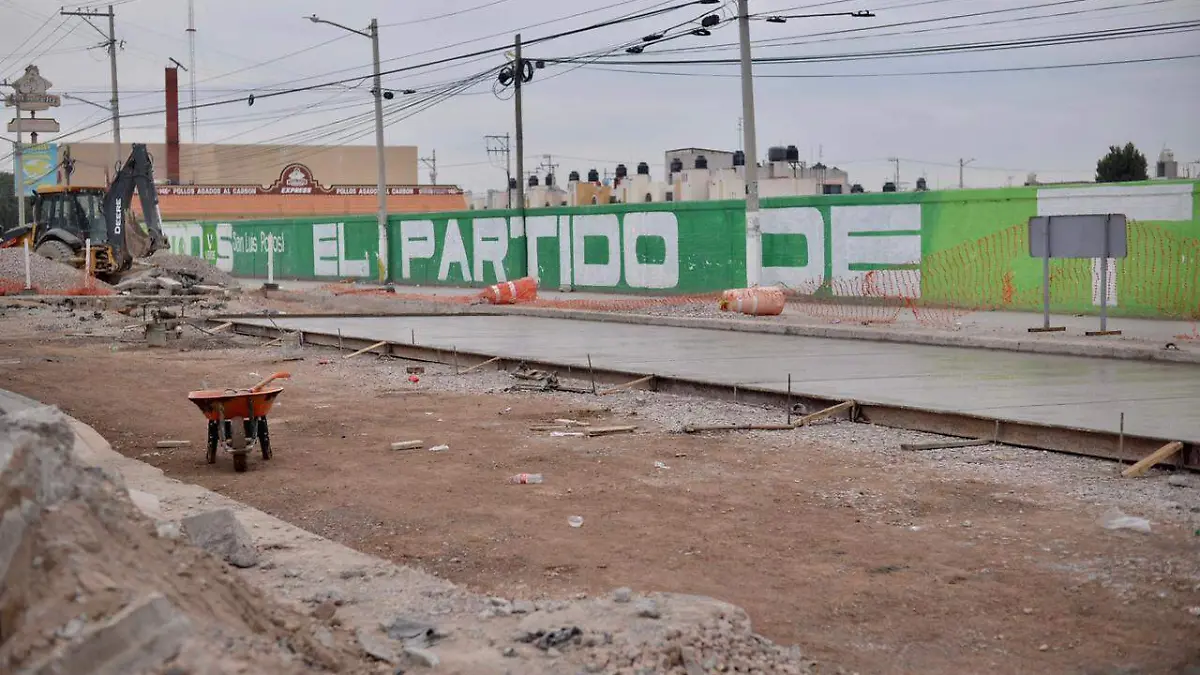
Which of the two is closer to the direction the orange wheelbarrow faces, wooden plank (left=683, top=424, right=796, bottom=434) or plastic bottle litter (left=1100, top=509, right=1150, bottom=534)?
the plastic bottle litter

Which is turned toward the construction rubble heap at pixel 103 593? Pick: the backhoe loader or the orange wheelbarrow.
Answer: the orange wheelbarrow

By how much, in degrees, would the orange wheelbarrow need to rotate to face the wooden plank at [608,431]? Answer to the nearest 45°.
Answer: approximately 90° to its left

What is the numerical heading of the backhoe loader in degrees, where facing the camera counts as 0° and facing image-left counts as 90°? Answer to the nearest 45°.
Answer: approximately 135°

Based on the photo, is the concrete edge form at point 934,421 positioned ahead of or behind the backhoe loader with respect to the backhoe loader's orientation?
behind

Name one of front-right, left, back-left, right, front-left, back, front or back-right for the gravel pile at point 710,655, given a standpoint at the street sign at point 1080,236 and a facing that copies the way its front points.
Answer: back

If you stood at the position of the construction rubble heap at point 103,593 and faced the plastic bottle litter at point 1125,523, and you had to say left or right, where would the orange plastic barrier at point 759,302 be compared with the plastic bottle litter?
left

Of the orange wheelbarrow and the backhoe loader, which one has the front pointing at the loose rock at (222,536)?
the orange wheelbarrow

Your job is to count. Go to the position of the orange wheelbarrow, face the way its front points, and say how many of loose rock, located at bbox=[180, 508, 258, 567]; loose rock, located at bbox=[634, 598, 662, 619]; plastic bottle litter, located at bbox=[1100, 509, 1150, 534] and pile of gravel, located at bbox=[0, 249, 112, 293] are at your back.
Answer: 1

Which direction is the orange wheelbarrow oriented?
toward the camera

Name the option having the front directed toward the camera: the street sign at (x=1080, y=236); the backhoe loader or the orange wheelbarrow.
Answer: the orange wheelbarrow

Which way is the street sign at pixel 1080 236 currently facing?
away from the camera

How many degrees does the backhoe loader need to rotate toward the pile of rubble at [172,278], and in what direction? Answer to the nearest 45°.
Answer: approximately 180°

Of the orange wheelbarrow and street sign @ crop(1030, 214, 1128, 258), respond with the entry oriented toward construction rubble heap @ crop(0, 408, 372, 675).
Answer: the orange wheelbarrow
